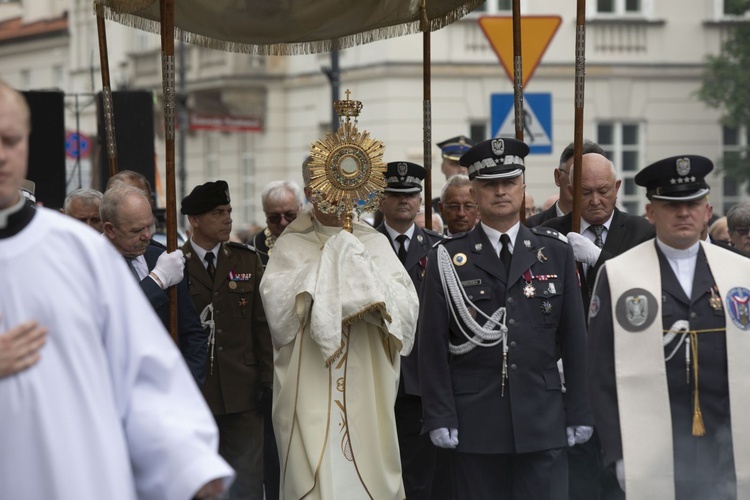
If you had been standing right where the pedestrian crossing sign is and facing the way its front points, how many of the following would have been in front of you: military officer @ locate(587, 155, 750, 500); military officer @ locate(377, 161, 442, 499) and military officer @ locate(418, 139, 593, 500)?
3

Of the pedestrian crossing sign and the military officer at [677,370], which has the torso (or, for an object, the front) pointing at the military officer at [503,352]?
the pedestrian crossing sign

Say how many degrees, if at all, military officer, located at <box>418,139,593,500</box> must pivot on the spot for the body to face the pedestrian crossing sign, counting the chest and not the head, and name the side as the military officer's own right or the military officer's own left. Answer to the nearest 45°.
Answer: approximately 180°

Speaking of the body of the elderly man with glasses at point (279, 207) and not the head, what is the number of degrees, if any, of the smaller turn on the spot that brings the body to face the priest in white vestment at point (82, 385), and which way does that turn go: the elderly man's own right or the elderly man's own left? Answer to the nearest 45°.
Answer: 0° — they already face them

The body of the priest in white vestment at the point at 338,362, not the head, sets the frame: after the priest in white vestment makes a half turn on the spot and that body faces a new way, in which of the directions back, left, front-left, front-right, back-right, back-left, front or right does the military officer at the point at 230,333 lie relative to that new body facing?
front-left

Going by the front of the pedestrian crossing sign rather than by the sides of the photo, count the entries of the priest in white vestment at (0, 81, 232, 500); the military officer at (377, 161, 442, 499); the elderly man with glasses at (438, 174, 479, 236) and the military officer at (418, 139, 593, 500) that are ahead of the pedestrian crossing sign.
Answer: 4

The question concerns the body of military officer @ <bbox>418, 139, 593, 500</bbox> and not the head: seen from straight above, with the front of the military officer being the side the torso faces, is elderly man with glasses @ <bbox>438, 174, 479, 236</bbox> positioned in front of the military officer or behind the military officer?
behind
